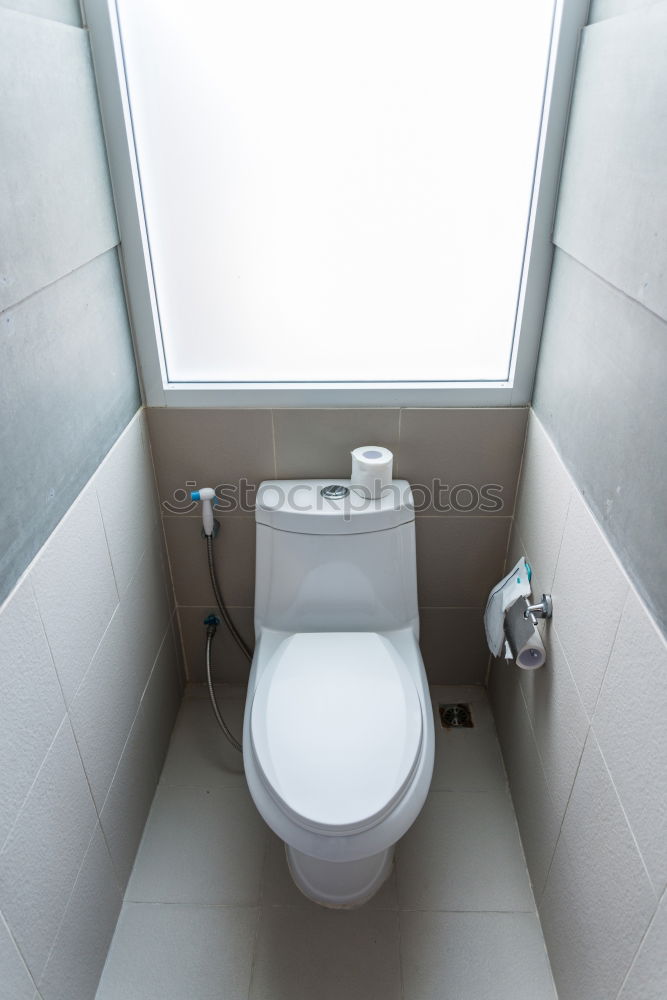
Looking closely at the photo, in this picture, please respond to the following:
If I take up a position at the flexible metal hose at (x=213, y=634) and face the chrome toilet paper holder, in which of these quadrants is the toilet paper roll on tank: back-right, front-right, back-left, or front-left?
front-left

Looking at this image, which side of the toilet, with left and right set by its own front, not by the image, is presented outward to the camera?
front

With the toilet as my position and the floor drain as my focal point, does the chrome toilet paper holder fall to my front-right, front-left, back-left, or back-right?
front-right
